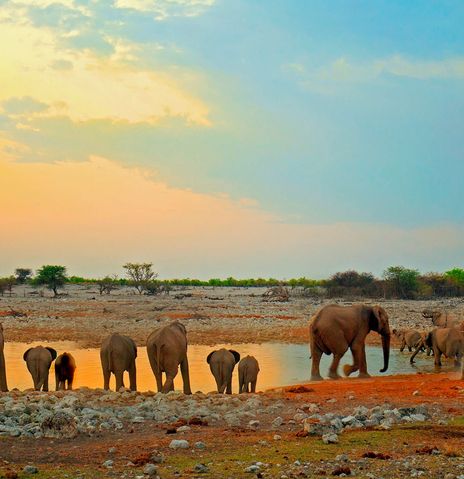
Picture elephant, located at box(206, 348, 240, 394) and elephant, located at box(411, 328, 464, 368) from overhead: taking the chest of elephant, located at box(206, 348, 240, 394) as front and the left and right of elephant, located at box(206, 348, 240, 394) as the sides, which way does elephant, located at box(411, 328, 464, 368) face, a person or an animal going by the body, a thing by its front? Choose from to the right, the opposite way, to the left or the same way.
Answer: to the left

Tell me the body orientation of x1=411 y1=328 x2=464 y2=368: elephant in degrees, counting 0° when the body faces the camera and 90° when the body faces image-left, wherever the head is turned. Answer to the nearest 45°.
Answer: approximately 90°

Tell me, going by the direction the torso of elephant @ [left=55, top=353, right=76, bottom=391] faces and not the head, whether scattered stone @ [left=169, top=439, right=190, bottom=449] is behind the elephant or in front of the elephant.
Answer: behind

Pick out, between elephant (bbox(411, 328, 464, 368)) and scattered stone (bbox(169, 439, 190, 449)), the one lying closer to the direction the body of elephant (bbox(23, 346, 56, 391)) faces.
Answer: the elephant

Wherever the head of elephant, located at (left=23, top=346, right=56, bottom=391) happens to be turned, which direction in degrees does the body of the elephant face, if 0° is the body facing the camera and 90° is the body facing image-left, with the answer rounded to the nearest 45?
approximately 180°

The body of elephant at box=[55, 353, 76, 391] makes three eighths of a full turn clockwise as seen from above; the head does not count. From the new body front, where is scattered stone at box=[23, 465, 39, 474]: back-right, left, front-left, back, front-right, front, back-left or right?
front-right

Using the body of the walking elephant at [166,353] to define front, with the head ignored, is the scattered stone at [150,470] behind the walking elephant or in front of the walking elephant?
behind

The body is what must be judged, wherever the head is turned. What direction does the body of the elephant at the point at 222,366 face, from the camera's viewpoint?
away from the camera

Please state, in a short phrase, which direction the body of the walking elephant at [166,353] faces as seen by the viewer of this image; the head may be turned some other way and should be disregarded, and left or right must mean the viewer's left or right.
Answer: facing away from the viewer and to the right of the viewer

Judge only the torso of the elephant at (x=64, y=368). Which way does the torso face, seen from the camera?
away from the camera

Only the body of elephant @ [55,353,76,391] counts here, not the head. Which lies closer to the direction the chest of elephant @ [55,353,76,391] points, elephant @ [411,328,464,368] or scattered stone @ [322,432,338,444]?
the elephant

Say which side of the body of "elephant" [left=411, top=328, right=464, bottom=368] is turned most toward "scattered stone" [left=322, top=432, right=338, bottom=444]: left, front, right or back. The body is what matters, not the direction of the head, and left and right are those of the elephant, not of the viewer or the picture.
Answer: left
